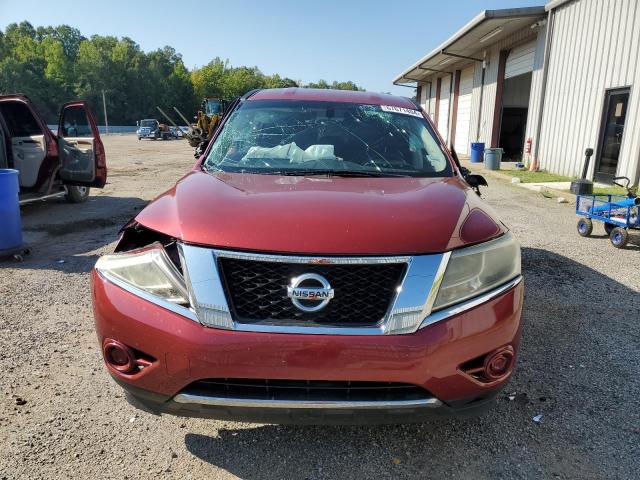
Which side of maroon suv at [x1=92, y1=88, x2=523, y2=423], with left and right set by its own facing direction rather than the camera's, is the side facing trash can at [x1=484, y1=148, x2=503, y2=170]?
back

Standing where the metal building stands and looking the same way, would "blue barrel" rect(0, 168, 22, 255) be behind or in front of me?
in front

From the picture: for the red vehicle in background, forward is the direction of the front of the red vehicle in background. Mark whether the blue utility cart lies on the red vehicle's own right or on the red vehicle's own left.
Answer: on the red vehicle's own right

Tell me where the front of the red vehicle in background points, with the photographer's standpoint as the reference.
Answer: facing away from the viewer and to the right of the viewer

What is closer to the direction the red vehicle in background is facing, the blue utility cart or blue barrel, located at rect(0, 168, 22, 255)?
the blue utility cart

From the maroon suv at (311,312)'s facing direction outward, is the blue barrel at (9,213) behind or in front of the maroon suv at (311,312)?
behind

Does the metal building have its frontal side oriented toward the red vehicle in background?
yes

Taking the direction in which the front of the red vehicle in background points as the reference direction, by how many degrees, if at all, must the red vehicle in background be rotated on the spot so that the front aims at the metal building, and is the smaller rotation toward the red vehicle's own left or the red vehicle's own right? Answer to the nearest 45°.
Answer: approximately 45° to the red vehicle's own right

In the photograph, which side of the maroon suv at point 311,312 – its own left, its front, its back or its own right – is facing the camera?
front

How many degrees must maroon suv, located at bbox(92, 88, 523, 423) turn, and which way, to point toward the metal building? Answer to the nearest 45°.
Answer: approximately 135° to its left

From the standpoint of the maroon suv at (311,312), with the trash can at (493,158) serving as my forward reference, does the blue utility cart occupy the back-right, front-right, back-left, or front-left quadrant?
front-right

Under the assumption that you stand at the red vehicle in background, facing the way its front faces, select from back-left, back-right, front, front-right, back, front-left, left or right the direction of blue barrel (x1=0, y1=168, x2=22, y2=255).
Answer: back-right

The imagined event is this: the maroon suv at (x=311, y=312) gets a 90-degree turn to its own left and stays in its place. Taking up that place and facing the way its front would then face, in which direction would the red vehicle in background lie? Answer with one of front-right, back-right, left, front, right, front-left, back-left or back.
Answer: back-left

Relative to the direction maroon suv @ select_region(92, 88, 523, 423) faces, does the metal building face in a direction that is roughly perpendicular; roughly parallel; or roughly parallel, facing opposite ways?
roughly perpendicular

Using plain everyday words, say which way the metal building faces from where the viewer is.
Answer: facing the viewer and to the left of the viewer
